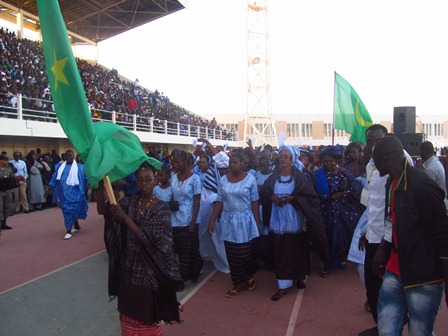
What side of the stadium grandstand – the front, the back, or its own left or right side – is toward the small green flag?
front

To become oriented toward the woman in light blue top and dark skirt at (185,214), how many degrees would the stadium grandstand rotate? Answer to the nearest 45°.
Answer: approximately 45° to its right

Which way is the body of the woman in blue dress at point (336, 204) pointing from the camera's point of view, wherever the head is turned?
toward the camera

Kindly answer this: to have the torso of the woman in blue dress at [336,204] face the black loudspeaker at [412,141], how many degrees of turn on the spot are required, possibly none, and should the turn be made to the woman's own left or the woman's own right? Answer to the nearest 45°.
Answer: approximately 135° to the woman's own left

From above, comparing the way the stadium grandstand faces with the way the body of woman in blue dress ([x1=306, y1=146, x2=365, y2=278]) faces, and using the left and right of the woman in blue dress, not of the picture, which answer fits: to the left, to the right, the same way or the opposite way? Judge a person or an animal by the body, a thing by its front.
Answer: to the left

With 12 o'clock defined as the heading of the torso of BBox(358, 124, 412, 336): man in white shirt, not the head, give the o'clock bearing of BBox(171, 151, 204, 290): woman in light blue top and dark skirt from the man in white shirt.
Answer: The woman in light blue top and dark skirt is roughly at 2 o'clock from the man in white shirt.
